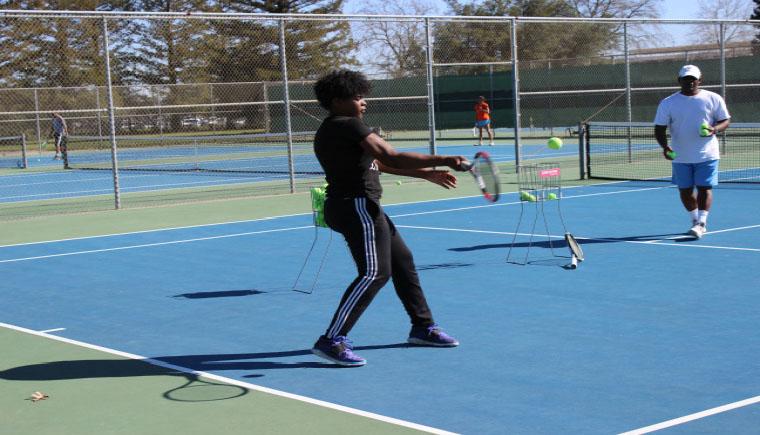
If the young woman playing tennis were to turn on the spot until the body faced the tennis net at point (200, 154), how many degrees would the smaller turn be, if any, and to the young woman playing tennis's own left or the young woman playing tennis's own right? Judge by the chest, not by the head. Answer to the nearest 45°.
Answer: approximately 90° to the young woman playing tennis's own left

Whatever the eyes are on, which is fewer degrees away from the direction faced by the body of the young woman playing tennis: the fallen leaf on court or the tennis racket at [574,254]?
the tennis racket

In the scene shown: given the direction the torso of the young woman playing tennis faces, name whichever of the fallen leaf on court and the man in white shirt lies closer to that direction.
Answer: the man in white shirt

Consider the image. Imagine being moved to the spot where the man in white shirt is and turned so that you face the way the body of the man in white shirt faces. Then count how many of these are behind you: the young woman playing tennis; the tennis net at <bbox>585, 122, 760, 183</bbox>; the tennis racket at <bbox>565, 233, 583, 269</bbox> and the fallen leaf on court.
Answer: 1

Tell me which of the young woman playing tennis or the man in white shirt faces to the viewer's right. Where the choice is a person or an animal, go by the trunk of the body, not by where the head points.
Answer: the young woman playing tennis

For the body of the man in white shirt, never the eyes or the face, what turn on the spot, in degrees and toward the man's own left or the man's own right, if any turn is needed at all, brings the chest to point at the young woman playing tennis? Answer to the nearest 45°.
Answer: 0° — they already face them

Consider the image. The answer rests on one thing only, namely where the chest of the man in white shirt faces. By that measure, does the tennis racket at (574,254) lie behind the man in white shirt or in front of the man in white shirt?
in front

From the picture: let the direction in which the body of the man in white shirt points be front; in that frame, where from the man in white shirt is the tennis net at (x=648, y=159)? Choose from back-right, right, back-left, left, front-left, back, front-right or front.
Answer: back

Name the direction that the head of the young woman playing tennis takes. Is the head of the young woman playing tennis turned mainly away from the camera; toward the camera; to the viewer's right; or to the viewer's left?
to the viewer's right

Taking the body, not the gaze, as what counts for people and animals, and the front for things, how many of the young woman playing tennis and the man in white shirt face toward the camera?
1

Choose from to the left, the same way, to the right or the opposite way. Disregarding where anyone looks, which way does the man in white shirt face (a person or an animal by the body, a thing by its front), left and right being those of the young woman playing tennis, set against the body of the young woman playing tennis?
to the right

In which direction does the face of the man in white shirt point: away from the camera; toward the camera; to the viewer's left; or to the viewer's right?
toward the camera

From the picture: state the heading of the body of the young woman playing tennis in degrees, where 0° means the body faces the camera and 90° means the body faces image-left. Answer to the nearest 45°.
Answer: approximately 270°

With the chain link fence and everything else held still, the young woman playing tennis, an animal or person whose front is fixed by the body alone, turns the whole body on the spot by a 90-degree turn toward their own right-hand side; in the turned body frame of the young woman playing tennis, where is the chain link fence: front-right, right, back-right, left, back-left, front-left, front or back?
back

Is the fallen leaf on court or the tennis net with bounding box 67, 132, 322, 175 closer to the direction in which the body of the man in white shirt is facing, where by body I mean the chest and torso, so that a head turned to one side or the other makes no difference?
the fallen leaf on court

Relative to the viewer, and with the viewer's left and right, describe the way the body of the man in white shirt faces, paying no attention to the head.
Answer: facing the viewer
